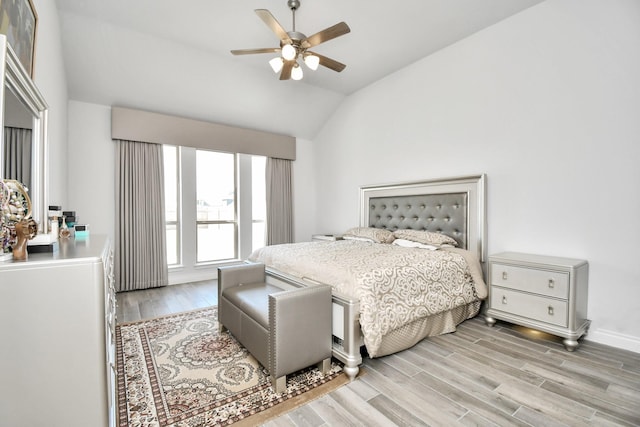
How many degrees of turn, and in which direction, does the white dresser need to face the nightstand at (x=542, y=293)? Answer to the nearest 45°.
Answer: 0° — it already faces it

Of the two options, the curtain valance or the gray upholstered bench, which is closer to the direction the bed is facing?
the gray upholstered bench

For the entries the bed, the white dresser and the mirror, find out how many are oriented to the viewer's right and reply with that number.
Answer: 2

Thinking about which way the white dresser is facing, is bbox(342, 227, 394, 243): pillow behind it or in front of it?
in front

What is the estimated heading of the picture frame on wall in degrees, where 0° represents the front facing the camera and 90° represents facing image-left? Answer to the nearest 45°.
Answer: approximately 270°

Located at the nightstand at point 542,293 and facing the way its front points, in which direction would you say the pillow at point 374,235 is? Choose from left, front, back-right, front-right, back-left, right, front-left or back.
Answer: front-right

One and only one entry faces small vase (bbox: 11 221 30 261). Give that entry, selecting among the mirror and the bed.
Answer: the bed

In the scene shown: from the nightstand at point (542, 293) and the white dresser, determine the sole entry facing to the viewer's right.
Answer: the white dresser

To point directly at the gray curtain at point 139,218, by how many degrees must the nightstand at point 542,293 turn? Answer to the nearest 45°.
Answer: approximately 45° to its right

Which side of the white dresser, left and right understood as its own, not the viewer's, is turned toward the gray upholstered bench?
front

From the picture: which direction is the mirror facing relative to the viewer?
to the viewer's right

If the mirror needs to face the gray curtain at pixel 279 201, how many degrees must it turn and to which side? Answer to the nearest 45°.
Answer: approximately 45° to its left

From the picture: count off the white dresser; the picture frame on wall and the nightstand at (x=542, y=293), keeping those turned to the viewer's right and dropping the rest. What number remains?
2

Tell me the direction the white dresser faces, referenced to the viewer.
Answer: facing to the right of the viewer
